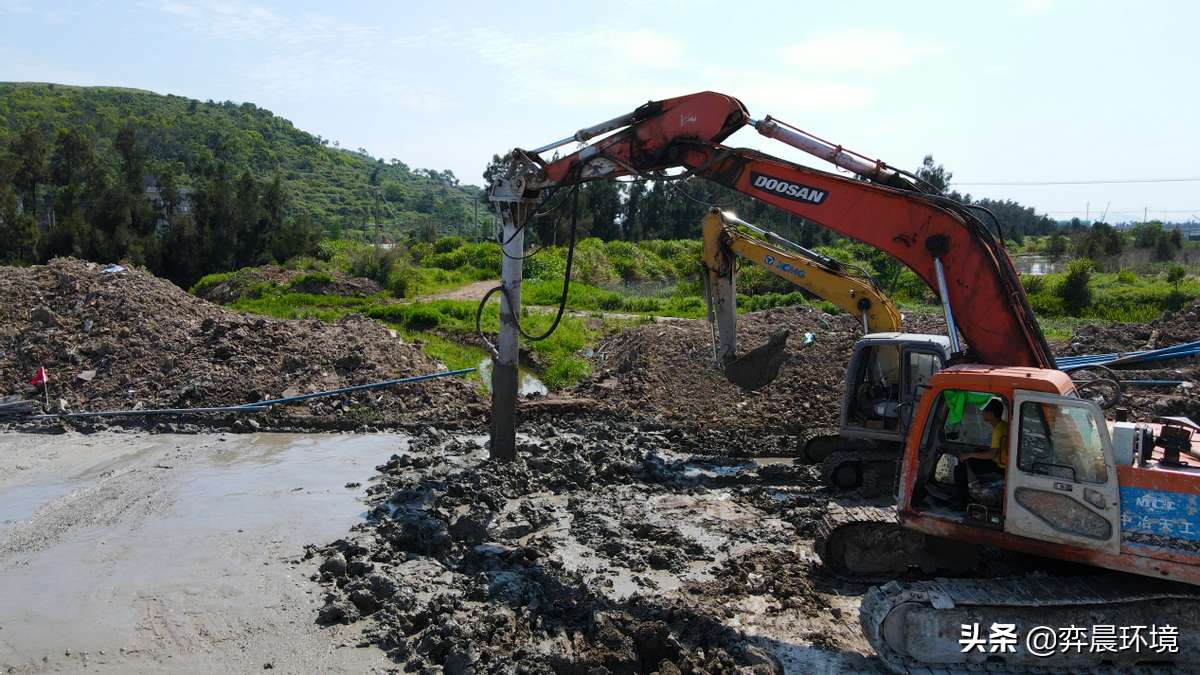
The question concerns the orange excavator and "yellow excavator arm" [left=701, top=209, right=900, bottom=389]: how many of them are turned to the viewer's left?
2

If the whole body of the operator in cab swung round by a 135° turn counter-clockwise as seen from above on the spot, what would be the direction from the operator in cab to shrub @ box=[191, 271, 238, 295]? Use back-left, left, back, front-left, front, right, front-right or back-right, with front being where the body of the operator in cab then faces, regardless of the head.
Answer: back

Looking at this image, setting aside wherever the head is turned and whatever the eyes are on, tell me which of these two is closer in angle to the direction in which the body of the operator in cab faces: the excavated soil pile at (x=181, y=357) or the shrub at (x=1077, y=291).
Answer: the excavated soil pile

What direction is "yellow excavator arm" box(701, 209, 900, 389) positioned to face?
to the viewer's left

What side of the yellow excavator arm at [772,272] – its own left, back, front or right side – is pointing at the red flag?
front

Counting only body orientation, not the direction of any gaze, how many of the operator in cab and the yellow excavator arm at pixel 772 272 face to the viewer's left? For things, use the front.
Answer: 2

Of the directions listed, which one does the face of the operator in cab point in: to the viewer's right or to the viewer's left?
to the viewer's left

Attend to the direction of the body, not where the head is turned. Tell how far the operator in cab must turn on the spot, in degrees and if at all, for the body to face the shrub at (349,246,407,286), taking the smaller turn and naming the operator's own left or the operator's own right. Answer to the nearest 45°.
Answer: approximately 45° to the operator's own right

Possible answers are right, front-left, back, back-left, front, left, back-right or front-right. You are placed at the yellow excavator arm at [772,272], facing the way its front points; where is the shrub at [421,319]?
front-right

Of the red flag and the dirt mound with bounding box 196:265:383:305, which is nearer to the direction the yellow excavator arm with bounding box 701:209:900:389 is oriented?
the red flag

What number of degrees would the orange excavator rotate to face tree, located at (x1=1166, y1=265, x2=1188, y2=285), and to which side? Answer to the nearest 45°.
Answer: approximately 90° to its right

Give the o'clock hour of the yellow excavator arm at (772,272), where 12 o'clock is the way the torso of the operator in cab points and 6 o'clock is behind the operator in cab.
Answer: The yellow excavator arm is roughly at 2 o'clock from the operator in cab.

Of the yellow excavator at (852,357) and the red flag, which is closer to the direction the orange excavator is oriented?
the red flag

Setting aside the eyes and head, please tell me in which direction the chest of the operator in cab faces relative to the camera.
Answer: to the viewer's left

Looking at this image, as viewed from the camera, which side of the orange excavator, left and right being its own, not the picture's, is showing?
left
